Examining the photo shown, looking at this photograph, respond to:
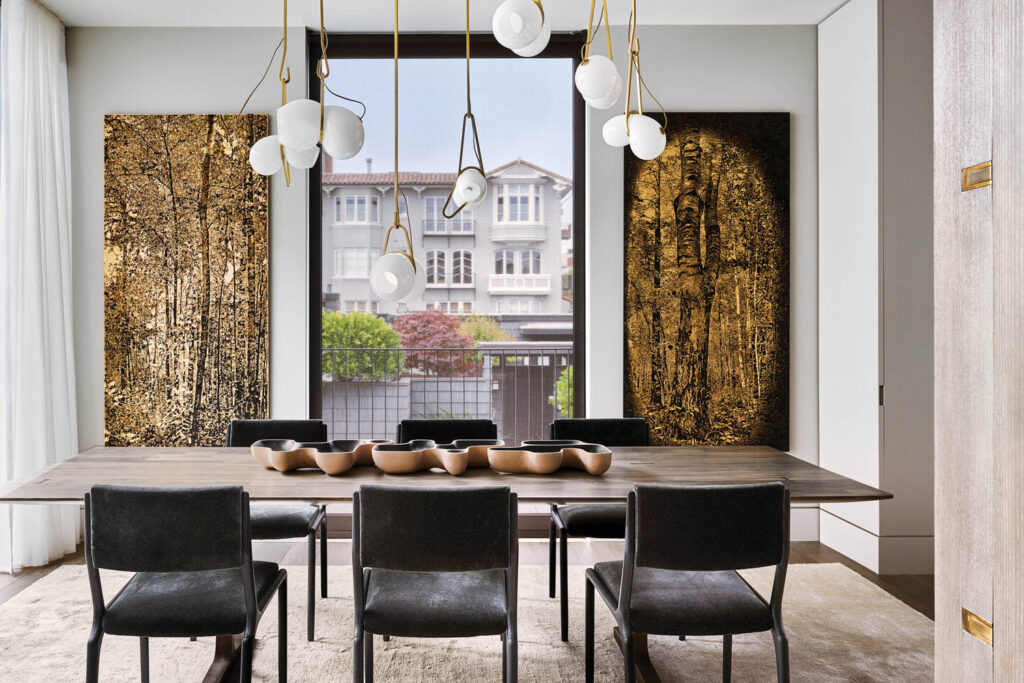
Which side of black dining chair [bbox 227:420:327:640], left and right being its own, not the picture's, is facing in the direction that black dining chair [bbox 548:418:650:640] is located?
left

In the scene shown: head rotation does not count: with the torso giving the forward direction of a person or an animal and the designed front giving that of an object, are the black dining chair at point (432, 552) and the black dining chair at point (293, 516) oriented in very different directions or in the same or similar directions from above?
very different directions

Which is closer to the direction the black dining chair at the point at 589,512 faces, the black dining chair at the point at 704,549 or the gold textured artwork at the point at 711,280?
the black dining chair

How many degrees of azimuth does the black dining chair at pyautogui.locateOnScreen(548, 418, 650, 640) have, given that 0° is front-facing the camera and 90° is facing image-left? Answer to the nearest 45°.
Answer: approximately 0°

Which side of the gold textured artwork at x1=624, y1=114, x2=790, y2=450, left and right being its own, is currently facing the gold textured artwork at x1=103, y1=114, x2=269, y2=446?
right

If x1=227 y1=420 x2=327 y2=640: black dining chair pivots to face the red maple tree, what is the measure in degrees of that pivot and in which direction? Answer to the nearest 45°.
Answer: approximately 135° to its left

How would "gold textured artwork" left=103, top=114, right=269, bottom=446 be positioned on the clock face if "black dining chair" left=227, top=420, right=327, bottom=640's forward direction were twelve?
The gold textured artwork is roughly at 5 o'clock from the black dining chair.

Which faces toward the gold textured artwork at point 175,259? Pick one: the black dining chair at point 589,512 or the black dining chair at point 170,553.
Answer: the black dining chair at point 170,553

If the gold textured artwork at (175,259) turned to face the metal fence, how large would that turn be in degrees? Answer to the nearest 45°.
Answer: approximately 90° to its left

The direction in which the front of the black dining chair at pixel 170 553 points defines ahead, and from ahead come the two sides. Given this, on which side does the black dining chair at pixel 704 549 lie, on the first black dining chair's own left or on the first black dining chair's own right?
on the first black dining chair's own right

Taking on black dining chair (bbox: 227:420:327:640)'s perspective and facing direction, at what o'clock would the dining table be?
The dining table is roughly at 11 o'clock from the black dining chair.

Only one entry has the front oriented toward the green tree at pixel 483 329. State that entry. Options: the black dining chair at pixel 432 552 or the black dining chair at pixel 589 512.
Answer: the black dining chair at pixel 432 552

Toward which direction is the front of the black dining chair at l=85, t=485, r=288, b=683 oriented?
away from the camera

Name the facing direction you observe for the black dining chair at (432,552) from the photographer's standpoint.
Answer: facing away from the viewer
